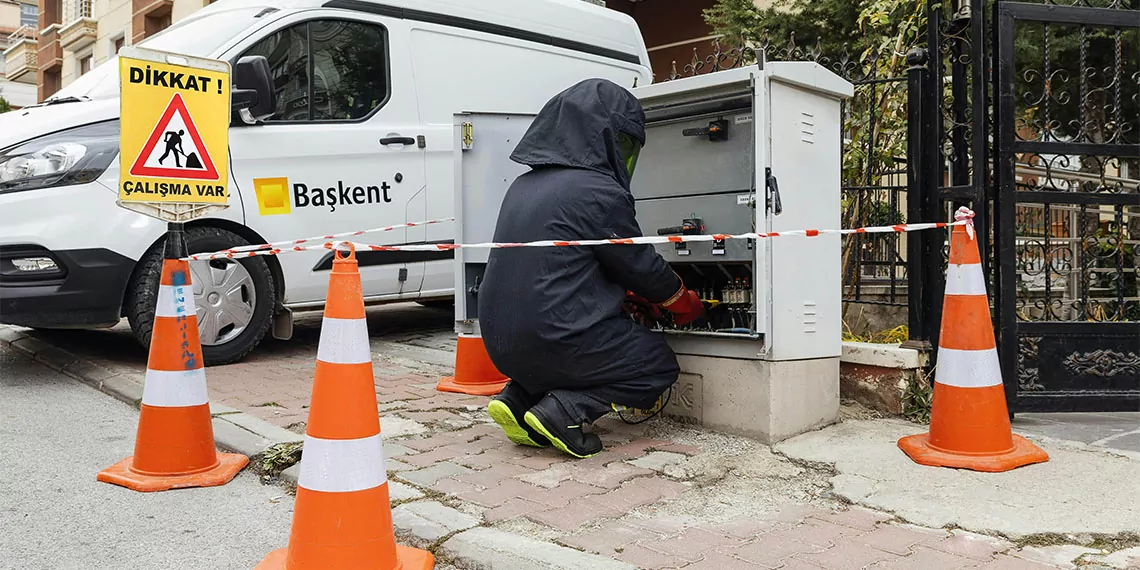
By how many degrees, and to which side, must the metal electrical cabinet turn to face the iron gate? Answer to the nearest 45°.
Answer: approximately 135° to its left

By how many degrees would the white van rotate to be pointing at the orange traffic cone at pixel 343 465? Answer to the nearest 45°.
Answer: approximately 45° to its left

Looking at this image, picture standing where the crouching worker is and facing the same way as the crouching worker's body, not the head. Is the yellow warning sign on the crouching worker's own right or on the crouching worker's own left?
on the crouching worker's own left

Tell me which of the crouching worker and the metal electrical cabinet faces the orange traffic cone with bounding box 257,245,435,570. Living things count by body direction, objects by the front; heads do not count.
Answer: the metal electrical cabinet

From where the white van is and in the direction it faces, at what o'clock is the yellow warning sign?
The yellow warning sign is roughly at 11 o'clock from the white van.

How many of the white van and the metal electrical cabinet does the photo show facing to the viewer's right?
0

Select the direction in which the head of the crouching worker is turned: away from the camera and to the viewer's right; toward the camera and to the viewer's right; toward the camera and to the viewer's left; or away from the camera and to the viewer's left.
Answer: away from the camera and to the viewer's right

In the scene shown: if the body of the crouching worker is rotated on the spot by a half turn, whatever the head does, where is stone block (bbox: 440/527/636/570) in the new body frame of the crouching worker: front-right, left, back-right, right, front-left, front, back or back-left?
front-left

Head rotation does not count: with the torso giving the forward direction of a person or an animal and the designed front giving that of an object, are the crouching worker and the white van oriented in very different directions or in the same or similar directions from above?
very different directions

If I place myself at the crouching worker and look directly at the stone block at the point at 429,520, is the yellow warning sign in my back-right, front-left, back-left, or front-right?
front-right

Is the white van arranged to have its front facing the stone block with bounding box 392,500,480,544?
no

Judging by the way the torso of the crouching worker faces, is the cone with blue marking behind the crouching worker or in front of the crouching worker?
behind

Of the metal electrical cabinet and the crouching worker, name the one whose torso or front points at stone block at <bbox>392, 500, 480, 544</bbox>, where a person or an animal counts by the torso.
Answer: the metal electrical cabinet

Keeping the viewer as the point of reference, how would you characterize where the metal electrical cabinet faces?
facing the viewer and to the left of the viewer
